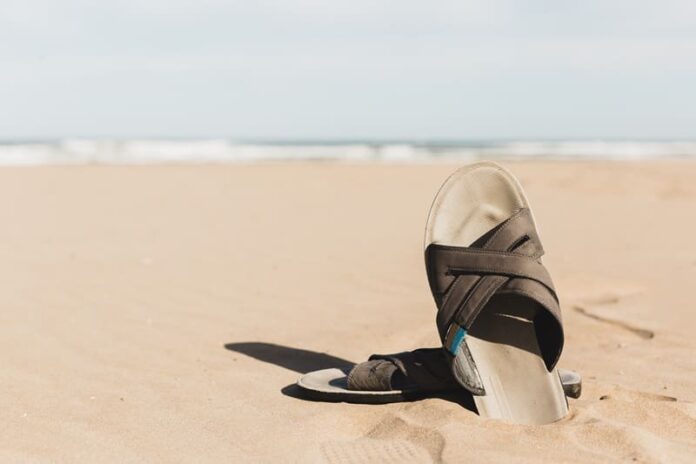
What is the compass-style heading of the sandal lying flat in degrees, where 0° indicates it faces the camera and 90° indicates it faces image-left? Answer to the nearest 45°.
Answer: approximately 90°
